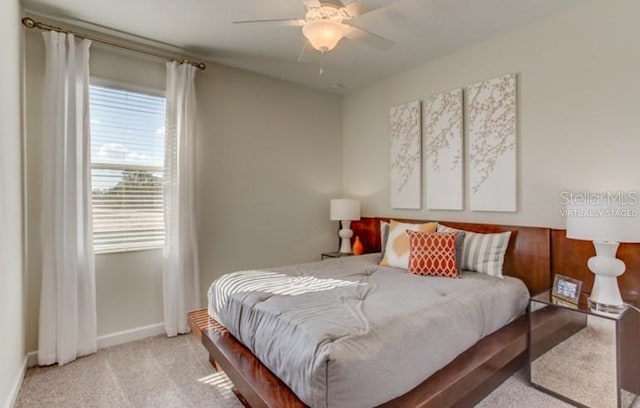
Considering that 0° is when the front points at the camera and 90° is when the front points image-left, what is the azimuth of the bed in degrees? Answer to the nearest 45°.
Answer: approximately 45°

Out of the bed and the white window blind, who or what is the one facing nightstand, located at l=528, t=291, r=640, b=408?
the white window blind

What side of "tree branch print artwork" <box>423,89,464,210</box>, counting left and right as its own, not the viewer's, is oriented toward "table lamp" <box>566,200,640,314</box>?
left

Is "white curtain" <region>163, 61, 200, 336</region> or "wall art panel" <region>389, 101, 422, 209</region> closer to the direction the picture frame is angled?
the white curtain

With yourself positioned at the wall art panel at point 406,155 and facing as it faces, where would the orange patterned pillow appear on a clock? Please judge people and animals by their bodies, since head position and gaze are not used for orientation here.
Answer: The orange patterned pillow is roughly at 10 o'clock from the wall art panel.
